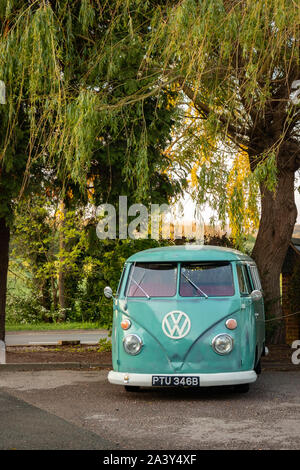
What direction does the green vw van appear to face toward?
toward the camera
